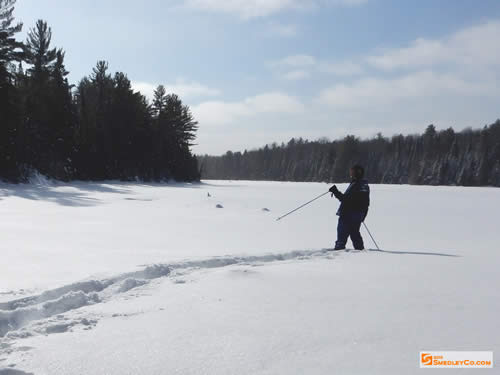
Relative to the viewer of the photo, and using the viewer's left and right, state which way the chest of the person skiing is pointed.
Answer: facing away from the viewer and to the left of the viewer
